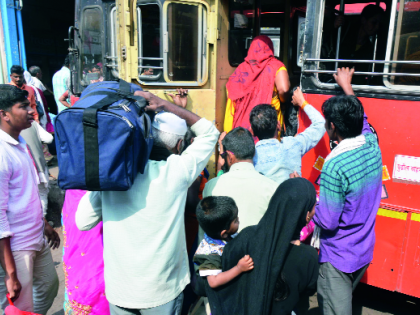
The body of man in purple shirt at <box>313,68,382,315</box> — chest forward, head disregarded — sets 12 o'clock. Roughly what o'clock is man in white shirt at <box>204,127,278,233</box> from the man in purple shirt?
The man in white shirt is roughly at 10 o'clock from the man in purple shirt.

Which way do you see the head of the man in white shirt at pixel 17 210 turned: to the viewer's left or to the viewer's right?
to the viewer's right

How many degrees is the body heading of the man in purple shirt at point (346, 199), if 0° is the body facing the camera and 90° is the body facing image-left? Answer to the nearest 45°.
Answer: approximately 135°

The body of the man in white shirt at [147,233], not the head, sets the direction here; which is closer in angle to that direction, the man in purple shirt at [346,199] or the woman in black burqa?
the man in purple shirt

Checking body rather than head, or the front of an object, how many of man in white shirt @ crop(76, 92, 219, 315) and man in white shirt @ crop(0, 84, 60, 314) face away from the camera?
1

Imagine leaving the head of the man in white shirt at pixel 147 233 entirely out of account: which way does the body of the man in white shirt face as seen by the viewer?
away from the camera

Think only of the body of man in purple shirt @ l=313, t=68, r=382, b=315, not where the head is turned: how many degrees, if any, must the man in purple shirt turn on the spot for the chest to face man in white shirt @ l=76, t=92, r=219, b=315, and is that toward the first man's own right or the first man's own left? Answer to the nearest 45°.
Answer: approximately 90° to the first man's own left
